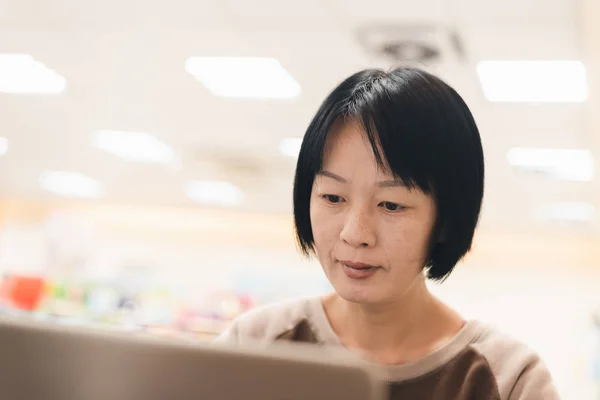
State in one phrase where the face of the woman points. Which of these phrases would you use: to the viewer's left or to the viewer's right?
to the viewer's left

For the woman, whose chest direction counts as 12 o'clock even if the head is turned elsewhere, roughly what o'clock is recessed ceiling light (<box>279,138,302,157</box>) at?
The recessed ceiling light is roughly at 4 o'clock from the woman.

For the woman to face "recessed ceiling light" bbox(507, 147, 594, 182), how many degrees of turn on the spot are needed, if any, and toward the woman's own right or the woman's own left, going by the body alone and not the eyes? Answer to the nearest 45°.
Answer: approximately 135° to the woman's own right

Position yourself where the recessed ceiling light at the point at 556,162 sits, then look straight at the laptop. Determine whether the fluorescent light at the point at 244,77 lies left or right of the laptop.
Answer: right

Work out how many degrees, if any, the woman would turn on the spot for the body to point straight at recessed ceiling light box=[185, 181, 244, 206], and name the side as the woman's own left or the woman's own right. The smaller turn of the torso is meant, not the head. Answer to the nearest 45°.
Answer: approximately 135° to the woman's own right

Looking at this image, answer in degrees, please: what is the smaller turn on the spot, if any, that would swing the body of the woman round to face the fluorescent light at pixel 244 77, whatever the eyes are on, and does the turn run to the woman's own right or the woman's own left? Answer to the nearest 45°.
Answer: approximately 135° to the woman's own right

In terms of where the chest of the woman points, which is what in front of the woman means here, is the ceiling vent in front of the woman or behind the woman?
behind

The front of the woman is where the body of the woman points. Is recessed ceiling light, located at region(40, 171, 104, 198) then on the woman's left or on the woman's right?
on the woman's right

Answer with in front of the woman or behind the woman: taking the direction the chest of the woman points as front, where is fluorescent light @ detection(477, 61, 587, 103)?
behind

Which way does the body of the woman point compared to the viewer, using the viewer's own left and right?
facing the viewer and to the left of the viewer

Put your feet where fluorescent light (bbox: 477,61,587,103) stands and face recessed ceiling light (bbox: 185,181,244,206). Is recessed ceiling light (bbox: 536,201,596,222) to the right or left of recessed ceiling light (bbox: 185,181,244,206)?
right
